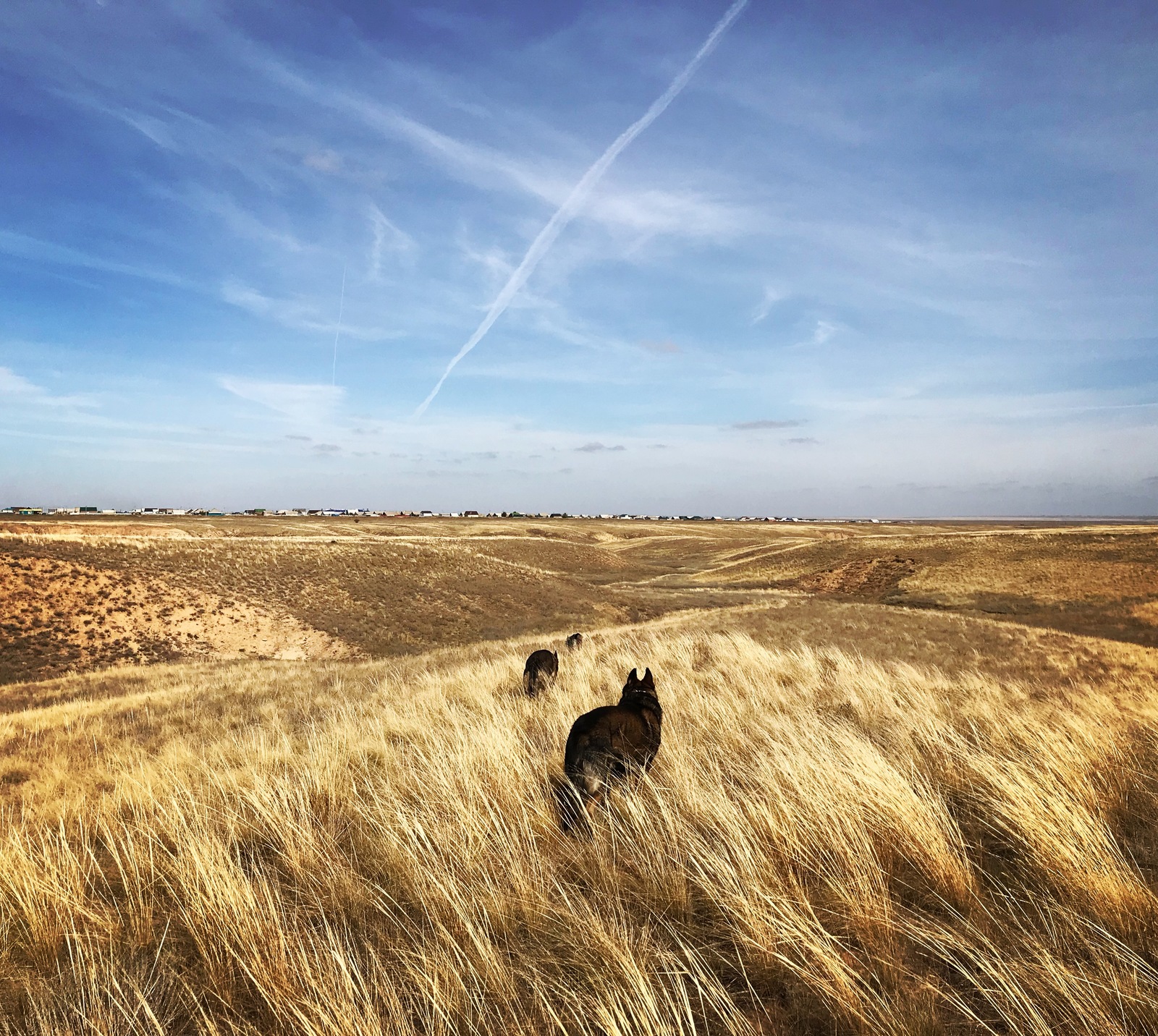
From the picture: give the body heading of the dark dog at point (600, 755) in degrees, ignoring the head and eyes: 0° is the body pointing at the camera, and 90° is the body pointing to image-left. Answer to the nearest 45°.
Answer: approximately 225°

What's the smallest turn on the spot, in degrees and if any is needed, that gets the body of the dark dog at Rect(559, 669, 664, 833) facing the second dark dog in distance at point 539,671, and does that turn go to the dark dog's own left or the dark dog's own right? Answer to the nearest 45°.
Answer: approximately 45° to the dark dog's own left
